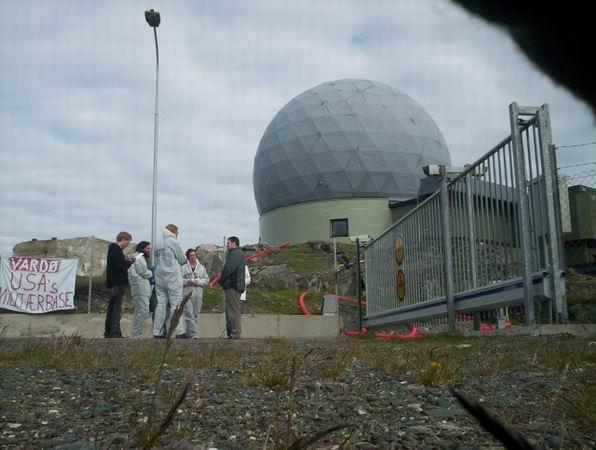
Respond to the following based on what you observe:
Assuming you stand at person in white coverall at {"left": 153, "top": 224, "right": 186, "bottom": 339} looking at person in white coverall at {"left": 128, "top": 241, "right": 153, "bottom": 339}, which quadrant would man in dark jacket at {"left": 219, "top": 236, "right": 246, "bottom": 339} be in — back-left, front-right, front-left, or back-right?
back-right

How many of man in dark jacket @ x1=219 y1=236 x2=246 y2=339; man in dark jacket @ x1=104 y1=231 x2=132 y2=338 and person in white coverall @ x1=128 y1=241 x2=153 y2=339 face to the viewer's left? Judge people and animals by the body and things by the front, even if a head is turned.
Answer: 1

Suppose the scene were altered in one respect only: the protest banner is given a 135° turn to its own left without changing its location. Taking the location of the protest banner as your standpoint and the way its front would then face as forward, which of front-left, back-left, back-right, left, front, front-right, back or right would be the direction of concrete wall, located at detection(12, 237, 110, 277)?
front-left

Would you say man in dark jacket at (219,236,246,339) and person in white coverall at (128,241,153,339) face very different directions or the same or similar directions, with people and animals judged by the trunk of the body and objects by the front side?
very different directions

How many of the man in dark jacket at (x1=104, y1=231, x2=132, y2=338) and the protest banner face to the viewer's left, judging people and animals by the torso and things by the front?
0

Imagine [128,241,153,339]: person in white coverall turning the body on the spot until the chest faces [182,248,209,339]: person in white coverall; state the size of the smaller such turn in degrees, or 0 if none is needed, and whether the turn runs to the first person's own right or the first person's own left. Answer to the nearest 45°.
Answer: approximately 45° to the first person's own left

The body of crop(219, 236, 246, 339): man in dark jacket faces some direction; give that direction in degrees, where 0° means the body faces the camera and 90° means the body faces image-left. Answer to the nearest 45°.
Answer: approximately 90°

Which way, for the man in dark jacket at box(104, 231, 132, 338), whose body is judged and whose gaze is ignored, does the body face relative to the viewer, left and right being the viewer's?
facing to the right of the viewer

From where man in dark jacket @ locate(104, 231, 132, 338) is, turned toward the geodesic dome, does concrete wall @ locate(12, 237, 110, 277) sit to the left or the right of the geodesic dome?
left

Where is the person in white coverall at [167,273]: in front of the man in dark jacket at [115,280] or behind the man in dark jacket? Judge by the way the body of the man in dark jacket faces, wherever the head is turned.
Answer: in front

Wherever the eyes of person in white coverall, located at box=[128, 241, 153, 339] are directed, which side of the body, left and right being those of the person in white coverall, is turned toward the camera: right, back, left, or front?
right

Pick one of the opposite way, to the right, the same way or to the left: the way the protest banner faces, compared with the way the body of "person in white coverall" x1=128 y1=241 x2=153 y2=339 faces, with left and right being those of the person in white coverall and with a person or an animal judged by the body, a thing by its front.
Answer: to the right

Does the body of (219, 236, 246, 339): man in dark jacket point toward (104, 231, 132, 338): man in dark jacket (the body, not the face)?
yes

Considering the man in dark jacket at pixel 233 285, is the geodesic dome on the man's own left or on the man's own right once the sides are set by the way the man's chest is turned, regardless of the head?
on the man's own right

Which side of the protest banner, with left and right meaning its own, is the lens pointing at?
front
